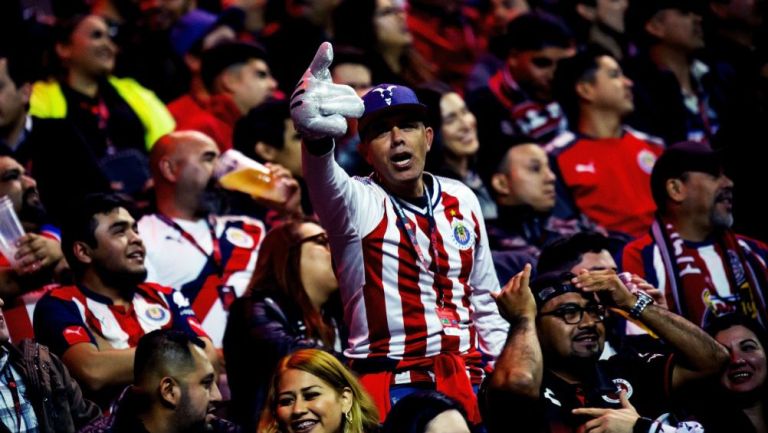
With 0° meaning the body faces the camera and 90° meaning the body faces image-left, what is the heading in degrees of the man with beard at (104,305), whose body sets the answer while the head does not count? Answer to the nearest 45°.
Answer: approximately 315°

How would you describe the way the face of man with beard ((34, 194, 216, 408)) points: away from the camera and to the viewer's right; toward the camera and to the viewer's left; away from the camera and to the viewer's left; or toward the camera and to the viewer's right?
toward the camera and to the viewer's right

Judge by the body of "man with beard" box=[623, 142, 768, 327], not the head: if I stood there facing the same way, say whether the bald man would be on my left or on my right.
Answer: on my right

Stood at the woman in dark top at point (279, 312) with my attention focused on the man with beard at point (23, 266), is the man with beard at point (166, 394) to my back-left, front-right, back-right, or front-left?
front-left

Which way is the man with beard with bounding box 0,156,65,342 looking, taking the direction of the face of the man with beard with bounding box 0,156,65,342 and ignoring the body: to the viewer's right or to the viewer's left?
to the viewer's right

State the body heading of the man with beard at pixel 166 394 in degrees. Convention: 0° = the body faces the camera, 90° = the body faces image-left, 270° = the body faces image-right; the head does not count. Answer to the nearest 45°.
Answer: approximately 270°

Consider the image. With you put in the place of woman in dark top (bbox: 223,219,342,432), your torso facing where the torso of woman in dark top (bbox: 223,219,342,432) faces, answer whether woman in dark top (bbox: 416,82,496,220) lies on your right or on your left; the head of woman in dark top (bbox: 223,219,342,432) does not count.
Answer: on your left

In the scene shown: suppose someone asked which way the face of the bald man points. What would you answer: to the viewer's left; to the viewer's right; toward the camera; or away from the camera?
to the viewer's right

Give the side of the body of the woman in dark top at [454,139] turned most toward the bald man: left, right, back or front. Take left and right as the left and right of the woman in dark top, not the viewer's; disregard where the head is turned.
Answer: right

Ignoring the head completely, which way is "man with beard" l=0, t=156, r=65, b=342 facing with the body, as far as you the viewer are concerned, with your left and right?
facing the viewer and to the right of the viewer
